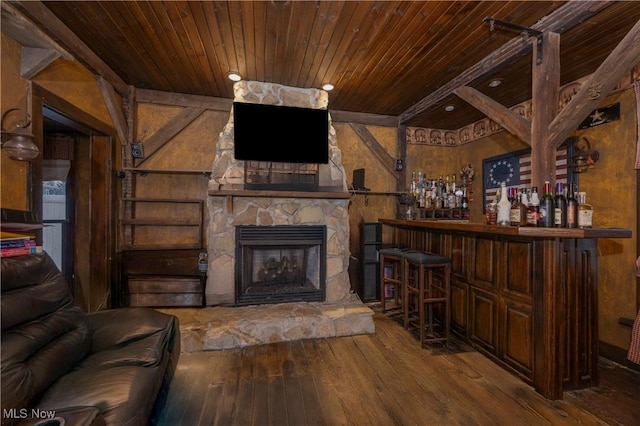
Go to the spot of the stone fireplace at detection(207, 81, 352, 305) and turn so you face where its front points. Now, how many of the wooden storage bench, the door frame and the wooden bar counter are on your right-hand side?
2

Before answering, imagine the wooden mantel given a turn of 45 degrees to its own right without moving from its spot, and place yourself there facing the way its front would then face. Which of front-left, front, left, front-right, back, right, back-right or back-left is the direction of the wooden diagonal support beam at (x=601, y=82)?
left

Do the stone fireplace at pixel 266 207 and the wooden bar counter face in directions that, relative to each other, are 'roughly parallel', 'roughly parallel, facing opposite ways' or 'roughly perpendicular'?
roughly perpendicular

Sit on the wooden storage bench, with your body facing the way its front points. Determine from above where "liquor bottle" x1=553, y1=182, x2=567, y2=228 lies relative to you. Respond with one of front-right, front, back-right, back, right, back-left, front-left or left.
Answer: front-left

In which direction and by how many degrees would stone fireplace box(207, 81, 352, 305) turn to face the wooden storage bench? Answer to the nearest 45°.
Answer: approximately 90° to its right

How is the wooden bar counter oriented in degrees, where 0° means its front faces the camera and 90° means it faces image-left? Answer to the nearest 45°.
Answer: approximately 45°

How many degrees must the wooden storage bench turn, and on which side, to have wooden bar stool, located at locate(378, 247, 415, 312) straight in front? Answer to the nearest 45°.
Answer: approximately 90° to its left

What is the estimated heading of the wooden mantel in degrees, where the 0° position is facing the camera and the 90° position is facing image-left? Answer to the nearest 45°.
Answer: approximately 0°

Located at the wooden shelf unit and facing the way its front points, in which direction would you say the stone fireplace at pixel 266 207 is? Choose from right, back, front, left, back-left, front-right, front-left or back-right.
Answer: front-left

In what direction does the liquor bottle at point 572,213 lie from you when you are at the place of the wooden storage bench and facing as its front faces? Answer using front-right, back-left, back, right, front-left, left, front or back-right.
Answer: front-left

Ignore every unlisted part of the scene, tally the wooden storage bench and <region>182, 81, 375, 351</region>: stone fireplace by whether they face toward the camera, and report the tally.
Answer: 2

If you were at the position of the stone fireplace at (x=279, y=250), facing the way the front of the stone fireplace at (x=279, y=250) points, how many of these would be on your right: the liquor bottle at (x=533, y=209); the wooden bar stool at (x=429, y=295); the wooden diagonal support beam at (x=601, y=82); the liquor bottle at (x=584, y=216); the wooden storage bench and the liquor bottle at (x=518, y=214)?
1

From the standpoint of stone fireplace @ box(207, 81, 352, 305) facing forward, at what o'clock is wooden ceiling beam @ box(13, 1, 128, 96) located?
The wooden ceiling beam is roughly at 2 o'clock from the stone fireplace.

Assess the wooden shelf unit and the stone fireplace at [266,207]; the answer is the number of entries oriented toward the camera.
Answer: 2

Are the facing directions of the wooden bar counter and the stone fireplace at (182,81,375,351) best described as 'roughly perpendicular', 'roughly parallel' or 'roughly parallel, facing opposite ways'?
roughly perpendicular

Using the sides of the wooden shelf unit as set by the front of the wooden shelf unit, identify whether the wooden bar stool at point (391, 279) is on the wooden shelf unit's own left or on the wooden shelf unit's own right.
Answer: on the wooden shelf unit's own left

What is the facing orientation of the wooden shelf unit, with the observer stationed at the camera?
facing the viewer

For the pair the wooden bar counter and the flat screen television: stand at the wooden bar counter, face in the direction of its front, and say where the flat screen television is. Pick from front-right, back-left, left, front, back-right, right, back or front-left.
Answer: front-right
